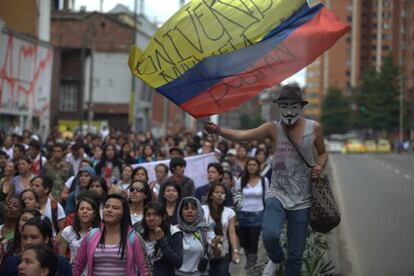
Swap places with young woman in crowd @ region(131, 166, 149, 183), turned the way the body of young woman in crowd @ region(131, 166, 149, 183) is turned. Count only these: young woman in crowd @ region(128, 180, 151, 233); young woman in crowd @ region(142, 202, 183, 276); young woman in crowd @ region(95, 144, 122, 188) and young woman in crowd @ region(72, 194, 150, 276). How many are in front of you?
3

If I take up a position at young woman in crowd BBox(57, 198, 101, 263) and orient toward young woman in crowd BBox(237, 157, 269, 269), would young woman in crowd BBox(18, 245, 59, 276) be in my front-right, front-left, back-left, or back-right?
back-right

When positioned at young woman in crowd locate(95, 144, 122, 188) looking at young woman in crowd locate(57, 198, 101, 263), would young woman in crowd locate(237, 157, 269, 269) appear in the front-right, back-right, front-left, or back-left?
front-left

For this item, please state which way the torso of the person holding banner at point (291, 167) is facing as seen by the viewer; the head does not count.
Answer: toward the camera

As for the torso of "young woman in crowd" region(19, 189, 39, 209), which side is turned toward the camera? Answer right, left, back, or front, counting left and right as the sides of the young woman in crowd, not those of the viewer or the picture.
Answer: front

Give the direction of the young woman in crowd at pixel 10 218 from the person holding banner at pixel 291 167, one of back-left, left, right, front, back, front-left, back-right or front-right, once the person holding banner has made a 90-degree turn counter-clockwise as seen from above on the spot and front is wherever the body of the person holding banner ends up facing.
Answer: back

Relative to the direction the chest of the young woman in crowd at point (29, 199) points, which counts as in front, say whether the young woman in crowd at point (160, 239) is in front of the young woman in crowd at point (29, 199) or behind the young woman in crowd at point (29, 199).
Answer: in front

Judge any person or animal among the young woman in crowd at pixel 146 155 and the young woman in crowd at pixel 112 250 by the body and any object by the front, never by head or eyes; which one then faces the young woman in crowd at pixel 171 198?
the young woman in crowd at pixel 146 155

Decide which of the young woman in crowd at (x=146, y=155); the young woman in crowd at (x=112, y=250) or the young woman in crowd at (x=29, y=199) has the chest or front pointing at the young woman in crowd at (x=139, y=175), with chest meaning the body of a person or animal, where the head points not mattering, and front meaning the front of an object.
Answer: the young woman in crowd at (x=146, y=155)

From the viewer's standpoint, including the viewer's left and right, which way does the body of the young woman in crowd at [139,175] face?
facing the viewer

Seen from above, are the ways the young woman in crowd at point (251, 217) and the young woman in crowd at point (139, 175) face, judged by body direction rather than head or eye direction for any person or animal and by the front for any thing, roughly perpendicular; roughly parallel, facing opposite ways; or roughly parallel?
roughly parallel

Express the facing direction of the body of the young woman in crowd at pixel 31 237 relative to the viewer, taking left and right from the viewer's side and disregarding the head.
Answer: facing the viewer and to the left of the viewer

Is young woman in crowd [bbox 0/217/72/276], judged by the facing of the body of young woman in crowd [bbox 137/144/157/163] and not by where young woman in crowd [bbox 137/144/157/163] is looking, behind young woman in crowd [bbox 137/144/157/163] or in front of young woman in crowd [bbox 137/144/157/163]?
in front

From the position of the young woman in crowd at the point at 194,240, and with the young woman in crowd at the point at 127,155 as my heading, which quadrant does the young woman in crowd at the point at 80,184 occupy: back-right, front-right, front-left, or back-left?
front-left
